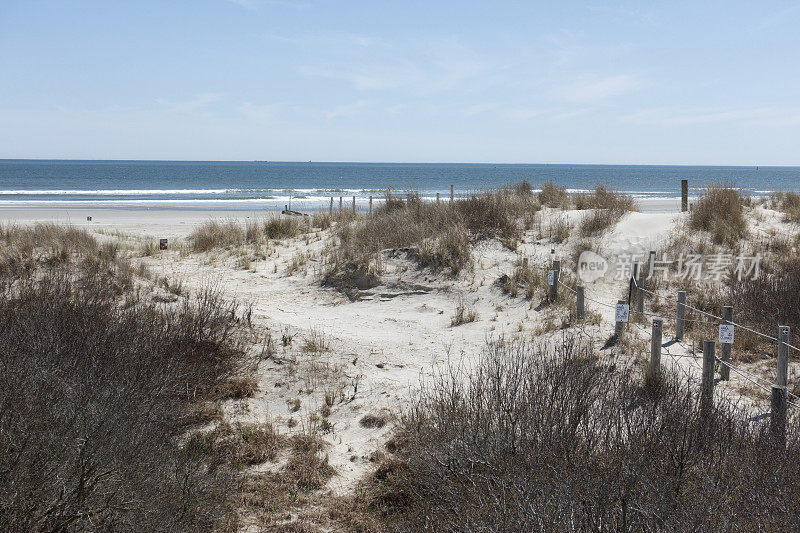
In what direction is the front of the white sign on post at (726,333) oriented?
toward the camera

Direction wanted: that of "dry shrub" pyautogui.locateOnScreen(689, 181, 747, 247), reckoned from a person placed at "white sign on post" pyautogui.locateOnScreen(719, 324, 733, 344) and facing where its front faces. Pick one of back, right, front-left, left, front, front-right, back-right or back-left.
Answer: back

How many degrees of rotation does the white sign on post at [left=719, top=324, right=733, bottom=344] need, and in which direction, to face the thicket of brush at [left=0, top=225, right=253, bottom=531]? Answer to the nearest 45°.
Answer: approximately 45° to its right

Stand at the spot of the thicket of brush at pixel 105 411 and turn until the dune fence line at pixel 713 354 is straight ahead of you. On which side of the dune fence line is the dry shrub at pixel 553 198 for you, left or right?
left

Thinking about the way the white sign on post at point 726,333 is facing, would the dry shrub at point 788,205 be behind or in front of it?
behind

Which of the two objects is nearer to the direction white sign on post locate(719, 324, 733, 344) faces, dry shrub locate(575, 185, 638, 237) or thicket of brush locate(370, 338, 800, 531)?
the thicket of brush

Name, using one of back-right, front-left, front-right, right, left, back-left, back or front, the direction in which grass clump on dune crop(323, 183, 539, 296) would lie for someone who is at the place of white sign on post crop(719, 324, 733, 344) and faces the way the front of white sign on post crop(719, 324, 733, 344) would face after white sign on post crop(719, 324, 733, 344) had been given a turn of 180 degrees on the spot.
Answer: front-left

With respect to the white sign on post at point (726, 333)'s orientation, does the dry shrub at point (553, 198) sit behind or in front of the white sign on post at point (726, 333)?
behind

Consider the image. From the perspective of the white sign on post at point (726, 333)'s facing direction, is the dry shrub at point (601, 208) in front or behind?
behind
